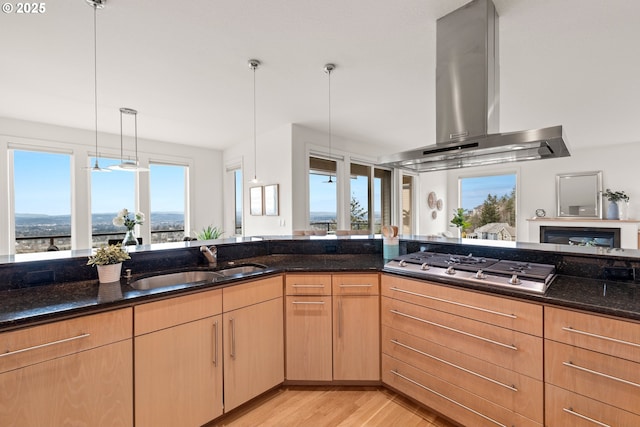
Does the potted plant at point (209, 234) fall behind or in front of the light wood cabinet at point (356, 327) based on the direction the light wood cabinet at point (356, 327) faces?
behind

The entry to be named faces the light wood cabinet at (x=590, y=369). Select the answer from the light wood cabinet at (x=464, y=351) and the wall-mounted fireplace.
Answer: the wall-mounted fireplace

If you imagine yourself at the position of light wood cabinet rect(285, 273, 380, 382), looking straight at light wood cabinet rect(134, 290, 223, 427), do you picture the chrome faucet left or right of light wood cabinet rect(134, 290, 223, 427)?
right

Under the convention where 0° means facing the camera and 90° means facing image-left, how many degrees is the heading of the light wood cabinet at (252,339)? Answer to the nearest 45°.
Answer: approximately 315°

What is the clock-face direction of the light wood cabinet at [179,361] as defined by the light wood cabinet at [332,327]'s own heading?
the light wood cabinet at [179,361] is roughly at 2 o'clock from the light wood cabinet at [332,327].

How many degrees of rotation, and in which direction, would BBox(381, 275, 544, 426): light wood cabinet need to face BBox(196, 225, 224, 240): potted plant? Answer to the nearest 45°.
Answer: approximately 90° to its right

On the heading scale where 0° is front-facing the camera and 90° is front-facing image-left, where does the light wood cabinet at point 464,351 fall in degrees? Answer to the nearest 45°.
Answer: approximately 45°

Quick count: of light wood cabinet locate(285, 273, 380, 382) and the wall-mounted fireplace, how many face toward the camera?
2

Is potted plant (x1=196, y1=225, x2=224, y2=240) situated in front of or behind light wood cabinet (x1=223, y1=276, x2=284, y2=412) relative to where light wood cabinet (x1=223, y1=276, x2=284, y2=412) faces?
behind

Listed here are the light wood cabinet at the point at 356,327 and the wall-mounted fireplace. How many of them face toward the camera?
2

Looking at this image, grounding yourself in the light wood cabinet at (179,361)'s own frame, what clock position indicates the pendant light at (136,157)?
The pendant light is roughly at 7 o'clock from the light wood cabinet.
